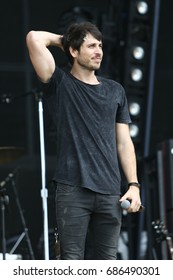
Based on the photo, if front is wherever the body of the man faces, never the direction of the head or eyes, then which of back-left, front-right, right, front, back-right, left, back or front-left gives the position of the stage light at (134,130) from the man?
back-left

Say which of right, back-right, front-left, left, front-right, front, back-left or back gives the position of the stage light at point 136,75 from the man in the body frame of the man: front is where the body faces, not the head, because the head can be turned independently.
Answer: back-left

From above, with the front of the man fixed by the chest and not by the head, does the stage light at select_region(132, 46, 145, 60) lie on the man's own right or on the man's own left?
on the man's own left

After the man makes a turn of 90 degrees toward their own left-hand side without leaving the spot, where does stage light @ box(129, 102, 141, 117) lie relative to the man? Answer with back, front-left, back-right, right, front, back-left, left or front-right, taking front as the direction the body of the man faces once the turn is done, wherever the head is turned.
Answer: front-left

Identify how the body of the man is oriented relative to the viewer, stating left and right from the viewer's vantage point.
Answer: facing the viewer and to the right of the viewer

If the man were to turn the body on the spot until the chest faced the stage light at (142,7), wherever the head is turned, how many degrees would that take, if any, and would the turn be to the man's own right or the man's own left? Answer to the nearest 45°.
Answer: approximately 135° to the man's own left
